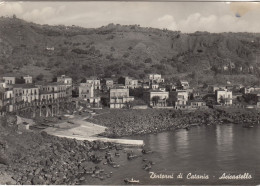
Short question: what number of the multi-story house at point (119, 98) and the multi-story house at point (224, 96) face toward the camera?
2

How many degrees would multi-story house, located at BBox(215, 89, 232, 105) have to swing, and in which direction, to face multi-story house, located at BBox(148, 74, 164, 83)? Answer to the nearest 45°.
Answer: approximately 90° to its right

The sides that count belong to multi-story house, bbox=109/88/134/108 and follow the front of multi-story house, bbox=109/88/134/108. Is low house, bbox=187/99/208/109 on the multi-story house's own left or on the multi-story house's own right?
on the multi-story house's own left

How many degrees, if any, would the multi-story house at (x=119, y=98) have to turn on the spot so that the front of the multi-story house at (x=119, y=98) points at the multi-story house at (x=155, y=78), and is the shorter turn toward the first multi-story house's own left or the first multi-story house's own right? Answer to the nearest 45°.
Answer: approximately 135° to the first multi-story house's own left

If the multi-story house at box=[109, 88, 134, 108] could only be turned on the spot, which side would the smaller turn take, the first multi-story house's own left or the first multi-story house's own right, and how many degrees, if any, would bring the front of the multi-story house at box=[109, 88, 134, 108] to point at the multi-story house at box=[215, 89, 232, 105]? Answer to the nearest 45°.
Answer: approximately 90° to the first multi-story house's own left

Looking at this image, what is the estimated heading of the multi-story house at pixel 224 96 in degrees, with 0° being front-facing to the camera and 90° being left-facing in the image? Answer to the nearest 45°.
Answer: approximately 0°
